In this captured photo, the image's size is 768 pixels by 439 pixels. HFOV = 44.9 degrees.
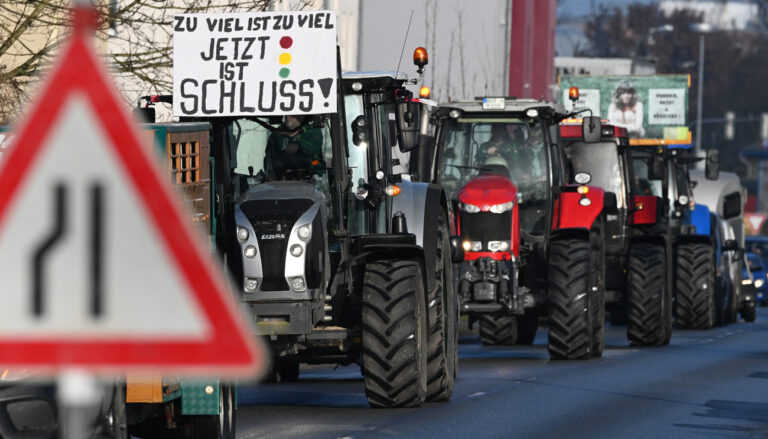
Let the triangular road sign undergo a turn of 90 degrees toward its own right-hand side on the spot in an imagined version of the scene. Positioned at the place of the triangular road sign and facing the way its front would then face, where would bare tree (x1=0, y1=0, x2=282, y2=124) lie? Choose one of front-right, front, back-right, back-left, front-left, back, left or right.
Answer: right

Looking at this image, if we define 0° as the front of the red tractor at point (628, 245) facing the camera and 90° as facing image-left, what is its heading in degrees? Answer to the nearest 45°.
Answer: approximately 45°

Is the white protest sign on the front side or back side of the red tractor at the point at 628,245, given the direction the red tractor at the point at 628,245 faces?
on the front side

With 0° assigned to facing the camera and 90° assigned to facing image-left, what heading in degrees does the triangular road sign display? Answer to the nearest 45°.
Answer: approximately 0°

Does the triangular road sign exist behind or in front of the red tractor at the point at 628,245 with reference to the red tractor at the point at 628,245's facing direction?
in front

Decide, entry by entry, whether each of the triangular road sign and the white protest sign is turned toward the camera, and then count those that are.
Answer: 2

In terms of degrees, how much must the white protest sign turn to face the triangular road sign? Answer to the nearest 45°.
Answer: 0° — it already faces it

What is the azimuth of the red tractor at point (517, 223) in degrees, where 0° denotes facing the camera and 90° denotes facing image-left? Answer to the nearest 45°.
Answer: approximately 45°

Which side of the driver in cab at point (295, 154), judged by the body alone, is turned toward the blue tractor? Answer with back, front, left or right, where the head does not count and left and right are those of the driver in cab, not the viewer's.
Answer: back
